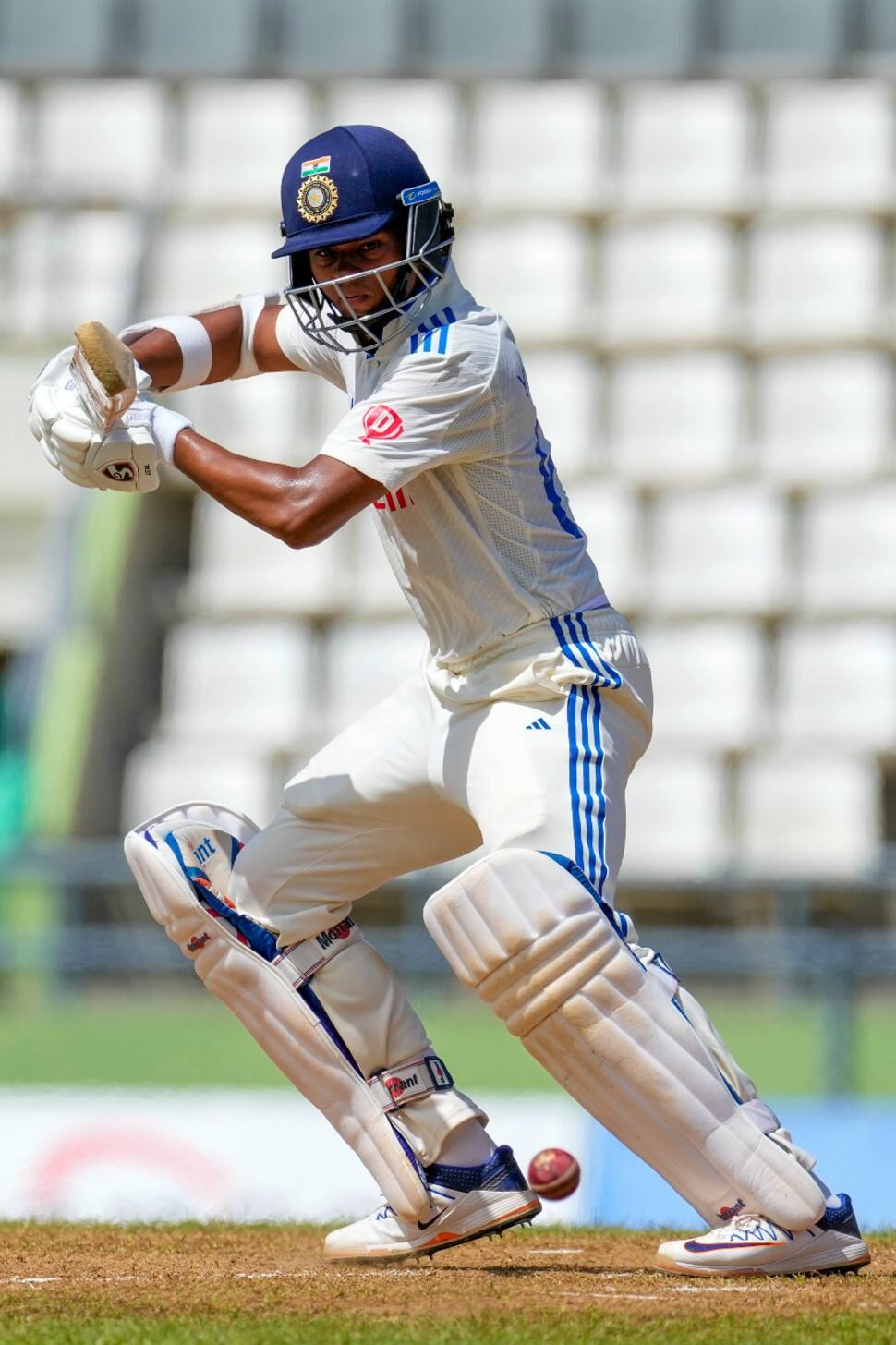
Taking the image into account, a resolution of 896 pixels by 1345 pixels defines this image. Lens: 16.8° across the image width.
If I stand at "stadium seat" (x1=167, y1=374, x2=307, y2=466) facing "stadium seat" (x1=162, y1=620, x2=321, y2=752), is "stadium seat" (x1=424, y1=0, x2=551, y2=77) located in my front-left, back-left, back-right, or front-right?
back-left

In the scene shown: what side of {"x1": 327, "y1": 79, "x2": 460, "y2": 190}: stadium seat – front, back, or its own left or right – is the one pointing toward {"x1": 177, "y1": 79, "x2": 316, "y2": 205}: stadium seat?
right

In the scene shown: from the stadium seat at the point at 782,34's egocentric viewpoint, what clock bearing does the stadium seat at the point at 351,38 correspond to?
the stadium seat at the point at 351,38 is roughly at 3 o'clock from the stadium seat at the point at 782,34.

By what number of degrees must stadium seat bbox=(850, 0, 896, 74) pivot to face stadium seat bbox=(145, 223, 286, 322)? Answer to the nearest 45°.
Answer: approximately 90° to its right
